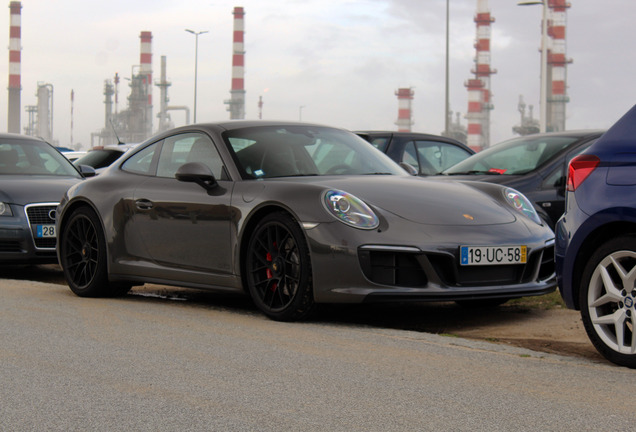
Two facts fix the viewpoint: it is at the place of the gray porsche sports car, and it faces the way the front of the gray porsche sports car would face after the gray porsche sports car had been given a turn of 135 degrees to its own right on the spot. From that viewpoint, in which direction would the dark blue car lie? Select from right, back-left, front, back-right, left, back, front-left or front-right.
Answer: back-left

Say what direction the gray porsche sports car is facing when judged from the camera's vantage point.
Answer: facing the viewer and to the right of the viewer
